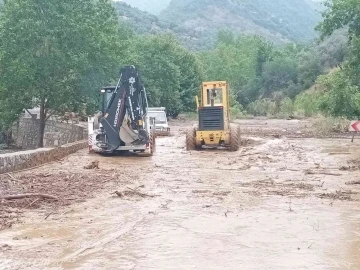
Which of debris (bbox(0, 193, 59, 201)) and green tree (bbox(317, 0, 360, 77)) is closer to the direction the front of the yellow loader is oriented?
the green tree

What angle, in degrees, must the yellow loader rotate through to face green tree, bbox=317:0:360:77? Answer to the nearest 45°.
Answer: approximately 90° to its right

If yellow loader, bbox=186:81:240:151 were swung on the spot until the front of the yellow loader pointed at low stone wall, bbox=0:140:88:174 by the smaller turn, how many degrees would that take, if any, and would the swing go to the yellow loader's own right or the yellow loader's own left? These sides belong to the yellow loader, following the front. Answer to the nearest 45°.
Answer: approximately 135° to the yellow loader's own left

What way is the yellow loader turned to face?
away from the camera

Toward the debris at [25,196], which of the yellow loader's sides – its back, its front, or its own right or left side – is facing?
back

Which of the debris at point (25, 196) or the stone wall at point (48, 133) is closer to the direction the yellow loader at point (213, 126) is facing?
the stone wall
